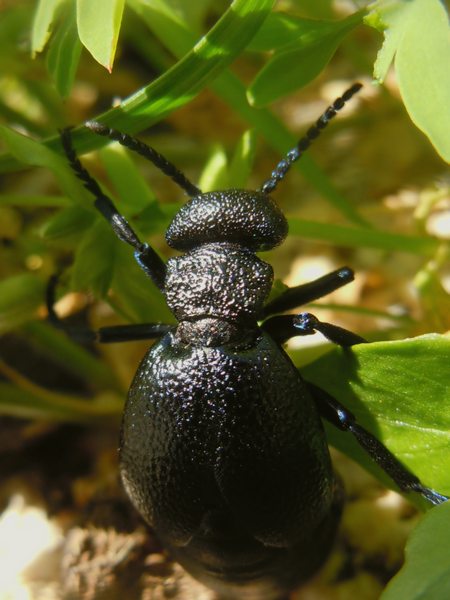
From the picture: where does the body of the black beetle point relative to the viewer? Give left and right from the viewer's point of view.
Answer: facing away from the viewer

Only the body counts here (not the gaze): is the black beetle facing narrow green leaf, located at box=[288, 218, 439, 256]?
no
